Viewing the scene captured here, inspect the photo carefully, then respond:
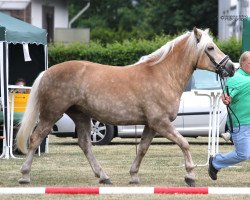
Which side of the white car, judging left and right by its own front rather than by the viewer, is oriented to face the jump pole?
left

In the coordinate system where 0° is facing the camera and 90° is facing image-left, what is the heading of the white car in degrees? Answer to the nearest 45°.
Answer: approximately 90°

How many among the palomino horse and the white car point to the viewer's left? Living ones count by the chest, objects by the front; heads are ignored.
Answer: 1

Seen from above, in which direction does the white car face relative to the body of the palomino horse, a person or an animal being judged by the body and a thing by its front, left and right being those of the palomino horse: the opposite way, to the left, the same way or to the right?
the opposite way

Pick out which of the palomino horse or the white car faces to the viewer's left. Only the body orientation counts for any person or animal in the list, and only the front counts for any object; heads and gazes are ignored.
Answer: the white car

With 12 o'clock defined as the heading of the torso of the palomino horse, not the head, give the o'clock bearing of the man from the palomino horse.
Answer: The man is roughly at 12 o'clock from the palomino horse.

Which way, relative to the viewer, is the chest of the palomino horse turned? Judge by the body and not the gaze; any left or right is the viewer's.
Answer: facing to the right of the viewer
